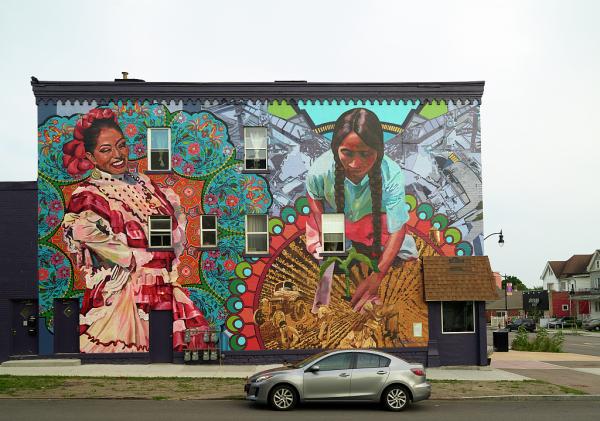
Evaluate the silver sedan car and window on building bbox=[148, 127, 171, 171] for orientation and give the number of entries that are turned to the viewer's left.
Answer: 1

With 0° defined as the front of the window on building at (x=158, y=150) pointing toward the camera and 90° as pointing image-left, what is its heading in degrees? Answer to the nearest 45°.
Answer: approximately 0°

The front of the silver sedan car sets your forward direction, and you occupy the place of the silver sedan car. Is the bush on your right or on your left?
on your right

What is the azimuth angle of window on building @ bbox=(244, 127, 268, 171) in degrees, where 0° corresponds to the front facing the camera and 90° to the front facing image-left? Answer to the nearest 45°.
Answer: approximately 0°

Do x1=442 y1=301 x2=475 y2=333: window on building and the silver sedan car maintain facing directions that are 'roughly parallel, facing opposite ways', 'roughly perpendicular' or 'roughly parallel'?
roughly perpendicular

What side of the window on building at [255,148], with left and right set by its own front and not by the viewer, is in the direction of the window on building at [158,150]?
right

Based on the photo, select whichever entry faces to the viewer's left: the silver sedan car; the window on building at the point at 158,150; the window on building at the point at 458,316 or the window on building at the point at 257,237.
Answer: the silver sedan car

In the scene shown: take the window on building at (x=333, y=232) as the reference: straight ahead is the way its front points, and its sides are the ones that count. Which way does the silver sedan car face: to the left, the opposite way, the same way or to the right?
to the right

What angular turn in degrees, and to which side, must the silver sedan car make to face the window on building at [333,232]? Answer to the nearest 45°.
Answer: approximately 90° to its right

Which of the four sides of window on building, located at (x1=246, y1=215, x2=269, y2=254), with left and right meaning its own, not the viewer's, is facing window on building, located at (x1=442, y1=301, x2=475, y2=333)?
left
